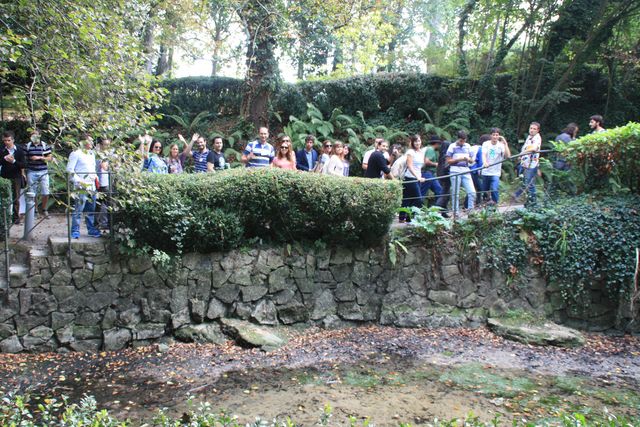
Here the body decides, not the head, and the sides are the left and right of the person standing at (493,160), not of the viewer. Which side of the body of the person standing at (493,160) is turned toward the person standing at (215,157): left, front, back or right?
right

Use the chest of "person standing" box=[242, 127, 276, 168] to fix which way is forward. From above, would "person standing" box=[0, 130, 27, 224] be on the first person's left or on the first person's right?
on the first person's right

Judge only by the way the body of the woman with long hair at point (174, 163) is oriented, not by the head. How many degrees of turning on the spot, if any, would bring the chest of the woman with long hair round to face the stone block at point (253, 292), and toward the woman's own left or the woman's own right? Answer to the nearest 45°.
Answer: approximately 45° to the woman's own left

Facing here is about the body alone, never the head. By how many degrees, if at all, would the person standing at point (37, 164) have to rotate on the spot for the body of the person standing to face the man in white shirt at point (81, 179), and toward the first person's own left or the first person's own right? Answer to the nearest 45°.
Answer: approximately 45° to the first person's own left

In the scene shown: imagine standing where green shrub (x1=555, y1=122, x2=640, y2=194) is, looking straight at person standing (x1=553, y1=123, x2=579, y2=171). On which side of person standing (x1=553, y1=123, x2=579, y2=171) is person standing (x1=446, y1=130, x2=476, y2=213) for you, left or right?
left

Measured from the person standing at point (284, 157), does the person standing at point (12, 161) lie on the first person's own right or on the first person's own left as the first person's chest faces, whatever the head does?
on the first person's own right

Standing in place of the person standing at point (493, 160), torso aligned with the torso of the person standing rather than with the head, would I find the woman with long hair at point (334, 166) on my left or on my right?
on my right

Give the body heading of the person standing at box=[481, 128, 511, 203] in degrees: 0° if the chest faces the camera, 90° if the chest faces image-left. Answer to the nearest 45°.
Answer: approximately 0°
